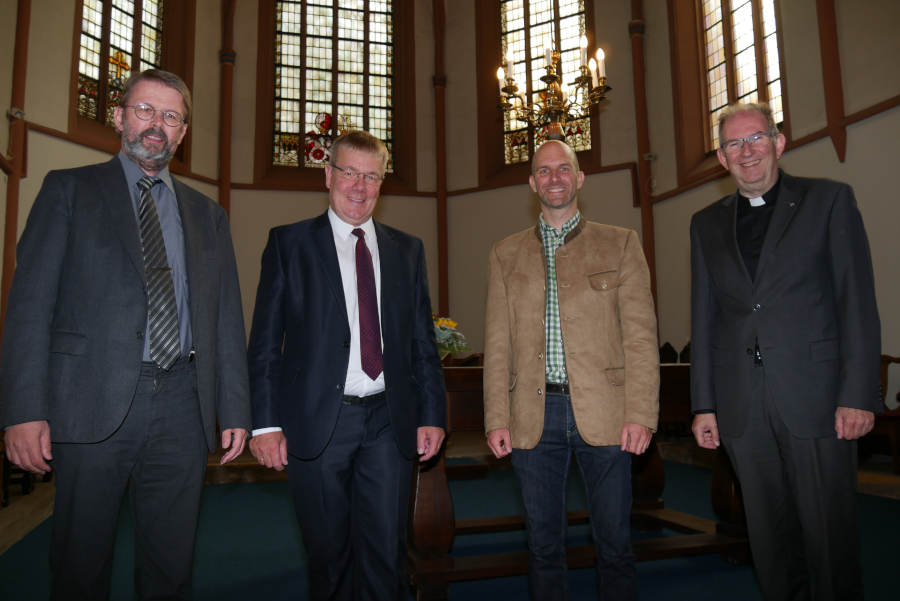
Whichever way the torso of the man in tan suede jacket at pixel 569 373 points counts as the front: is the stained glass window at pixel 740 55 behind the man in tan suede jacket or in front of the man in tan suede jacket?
behind

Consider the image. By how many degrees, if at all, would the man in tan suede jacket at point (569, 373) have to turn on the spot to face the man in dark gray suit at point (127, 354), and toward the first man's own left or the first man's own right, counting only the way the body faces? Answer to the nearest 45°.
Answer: approximately 45° to the first man's own right

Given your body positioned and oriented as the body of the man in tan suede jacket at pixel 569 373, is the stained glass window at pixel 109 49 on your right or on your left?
on your right

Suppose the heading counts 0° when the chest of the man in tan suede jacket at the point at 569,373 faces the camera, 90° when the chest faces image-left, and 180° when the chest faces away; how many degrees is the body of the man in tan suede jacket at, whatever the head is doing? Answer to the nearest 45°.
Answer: approximately 0°

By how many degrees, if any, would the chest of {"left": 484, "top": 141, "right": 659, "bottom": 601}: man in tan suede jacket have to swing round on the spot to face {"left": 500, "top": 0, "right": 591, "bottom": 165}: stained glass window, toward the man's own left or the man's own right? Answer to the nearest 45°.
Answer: approximately 180°

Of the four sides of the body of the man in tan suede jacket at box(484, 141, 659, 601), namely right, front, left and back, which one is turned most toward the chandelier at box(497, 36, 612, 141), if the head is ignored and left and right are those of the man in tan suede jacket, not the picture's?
back

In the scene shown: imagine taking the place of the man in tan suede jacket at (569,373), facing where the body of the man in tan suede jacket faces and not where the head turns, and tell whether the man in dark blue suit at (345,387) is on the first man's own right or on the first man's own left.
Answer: on the first man's own right

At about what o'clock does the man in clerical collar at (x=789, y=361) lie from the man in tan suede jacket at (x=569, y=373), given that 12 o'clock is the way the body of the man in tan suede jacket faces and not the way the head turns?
The man in clerical collar is roughly at 9 o'clock from the man in tan suede jacket.

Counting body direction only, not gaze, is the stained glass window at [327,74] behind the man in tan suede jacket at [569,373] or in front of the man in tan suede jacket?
behind
